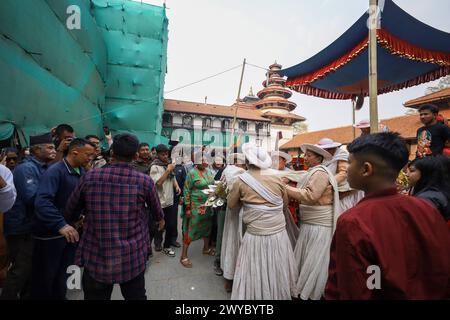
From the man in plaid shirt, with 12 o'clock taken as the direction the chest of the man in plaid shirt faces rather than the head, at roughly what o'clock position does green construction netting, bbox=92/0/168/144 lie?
The green construction netting is roughly at 12 o'clock from the man in plaid shirt.

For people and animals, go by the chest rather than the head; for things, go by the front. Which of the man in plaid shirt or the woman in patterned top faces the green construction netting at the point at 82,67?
the man in plaid shirt

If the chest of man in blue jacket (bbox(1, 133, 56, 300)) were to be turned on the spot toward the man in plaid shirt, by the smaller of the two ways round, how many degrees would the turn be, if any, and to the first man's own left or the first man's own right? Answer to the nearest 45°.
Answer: approximately 45° to the first man's own right

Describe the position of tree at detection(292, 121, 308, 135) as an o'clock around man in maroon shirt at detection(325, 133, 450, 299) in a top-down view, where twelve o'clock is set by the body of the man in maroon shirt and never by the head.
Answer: The tree is roughly at 1 o'clock from the man in maroon shirt.

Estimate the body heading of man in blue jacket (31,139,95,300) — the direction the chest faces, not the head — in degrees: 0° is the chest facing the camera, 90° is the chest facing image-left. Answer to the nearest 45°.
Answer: approximately 270°

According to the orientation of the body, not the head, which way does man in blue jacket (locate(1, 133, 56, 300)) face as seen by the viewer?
to the viewer's right

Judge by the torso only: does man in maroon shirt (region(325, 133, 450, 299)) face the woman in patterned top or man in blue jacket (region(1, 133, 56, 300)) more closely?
the woman in patterned top

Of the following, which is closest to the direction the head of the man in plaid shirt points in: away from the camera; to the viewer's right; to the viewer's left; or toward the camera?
away from the camera

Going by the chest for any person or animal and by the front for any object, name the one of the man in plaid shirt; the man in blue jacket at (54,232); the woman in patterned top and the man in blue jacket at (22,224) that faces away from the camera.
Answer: the man in plaid shirt

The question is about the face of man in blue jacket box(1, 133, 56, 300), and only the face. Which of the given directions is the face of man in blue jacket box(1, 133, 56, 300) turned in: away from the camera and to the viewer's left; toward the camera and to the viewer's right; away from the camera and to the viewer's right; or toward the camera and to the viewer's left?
toward the camera and to the viewer's right

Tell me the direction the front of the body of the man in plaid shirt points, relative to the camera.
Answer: away from the camera

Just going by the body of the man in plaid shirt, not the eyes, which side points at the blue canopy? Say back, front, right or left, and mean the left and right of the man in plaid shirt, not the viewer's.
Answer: right

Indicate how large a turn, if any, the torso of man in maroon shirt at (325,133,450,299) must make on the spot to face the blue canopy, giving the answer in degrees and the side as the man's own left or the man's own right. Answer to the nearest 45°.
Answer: approximately 45° to the man's own right
